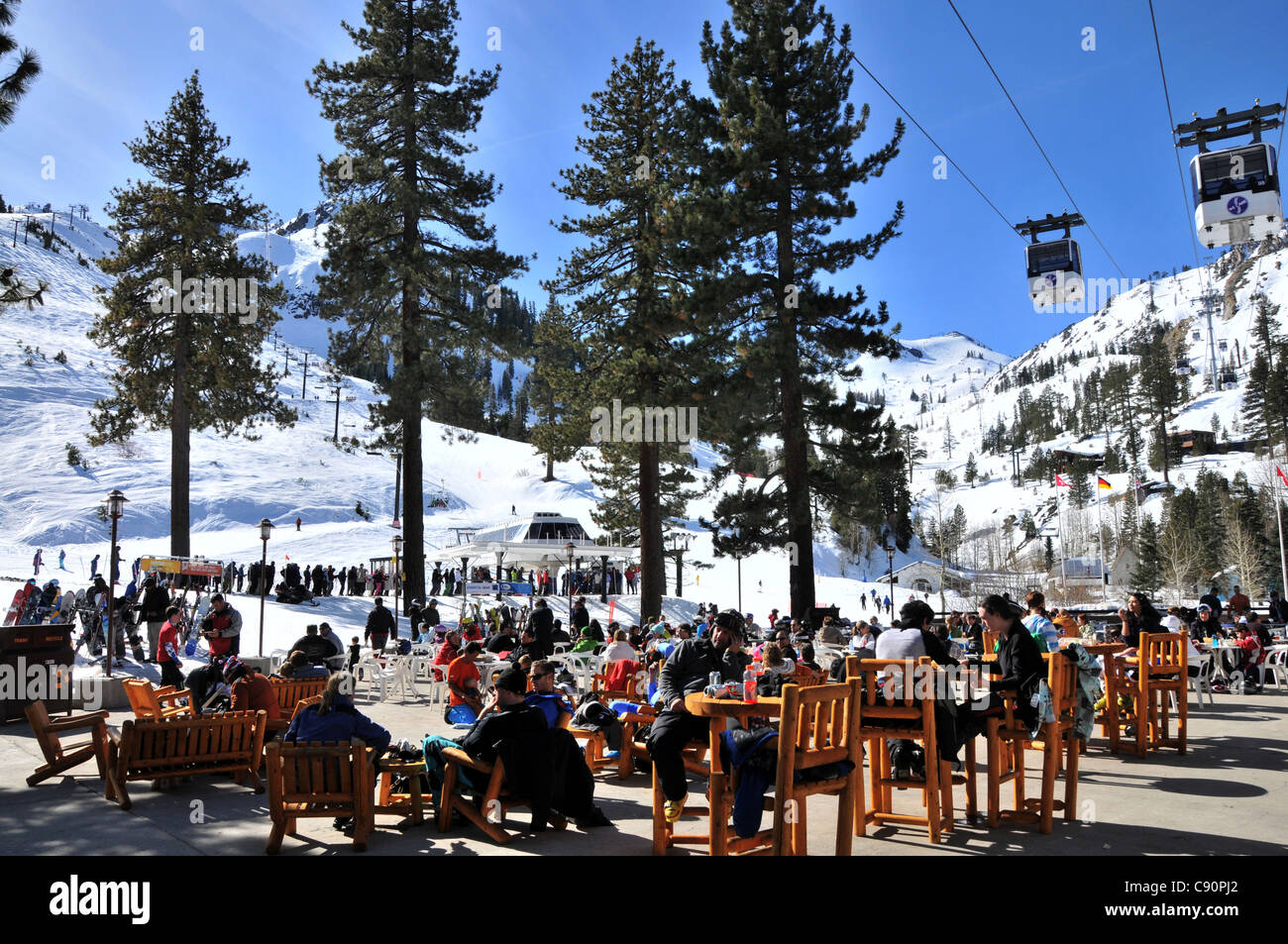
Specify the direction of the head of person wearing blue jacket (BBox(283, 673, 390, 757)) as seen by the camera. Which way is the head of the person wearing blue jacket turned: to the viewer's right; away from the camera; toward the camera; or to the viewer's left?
away from the camera

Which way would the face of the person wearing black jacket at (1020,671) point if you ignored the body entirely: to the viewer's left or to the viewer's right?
to the viewer's left

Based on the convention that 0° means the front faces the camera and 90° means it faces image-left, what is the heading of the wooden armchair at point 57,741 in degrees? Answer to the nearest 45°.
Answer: approximately 270°

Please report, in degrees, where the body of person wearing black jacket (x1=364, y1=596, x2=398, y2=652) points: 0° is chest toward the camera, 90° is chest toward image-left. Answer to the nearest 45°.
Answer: approximately 180°

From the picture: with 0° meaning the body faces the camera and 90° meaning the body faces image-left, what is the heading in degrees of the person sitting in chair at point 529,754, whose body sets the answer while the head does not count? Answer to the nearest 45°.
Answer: approximately 135°

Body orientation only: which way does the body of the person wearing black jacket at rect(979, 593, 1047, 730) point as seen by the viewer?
to the viewer's left

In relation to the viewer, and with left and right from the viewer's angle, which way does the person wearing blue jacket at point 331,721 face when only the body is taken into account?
facing away from the viewer
